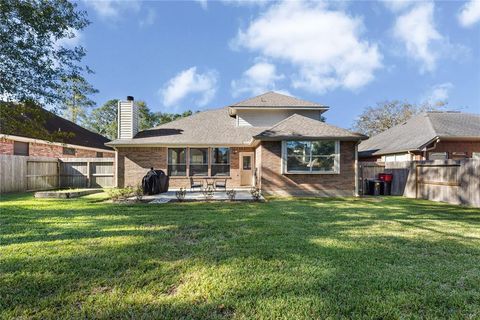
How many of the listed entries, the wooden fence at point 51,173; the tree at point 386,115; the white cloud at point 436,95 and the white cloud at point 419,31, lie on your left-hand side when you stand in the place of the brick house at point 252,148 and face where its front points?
1

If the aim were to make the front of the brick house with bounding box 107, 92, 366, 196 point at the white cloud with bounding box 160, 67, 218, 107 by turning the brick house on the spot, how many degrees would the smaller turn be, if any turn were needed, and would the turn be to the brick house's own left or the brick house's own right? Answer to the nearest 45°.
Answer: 0° — it already faces it

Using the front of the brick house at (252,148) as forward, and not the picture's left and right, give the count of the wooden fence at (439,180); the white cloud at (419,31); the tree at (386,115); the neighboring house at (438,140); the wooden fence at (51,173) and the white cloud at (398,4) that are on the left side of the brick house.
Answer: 1

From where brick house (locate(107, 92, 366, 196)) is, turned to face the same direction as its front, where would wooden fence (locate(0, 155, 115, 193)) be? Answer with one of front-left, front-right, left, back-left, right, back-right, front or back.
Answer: left

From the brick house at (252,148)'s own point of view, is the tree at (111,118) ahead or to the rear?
ahead

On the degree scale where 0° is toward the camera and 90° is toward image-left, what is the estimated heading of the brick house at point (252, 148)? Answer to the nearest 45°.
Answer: approximately 180°

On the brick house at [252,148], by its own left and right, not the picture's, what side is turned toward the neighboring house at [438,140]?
right

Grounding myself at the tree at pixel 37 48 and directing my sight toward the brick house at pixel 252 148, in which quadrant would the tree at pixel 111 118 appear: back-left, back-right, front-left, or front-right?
front-left

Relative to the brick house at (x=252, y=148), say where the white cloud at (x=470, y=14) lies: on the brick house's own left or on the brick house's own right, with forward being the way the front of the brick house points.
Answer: on the brick house's own right

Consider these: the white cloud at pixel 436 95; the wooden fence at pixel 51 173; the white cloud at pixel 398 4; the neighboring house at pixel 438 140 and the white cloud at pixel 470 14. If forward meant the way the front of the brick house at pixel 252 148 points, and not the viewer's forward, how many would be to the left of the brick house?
1
